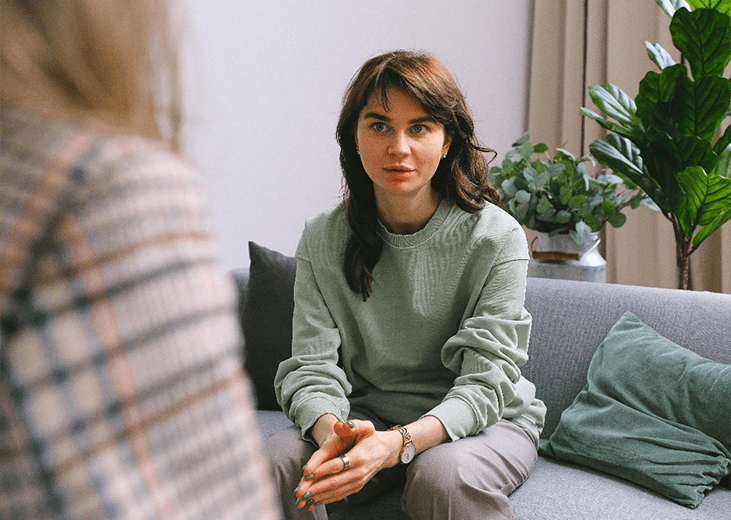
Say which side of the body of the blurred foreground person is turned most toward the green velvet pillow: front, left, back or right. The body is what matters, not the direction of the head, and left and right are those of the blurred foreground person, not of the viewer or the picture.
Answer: front

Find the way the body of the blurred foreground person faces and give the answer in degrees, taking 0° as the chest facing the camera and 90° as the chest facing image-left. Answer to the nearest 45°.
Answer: approximately 225°

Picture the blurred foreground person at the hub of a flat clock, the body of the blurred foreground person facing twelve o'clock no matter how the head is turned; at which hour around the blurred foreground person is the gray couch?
The gray couch is roughly at 12 o'clock from the blurred foreground person.

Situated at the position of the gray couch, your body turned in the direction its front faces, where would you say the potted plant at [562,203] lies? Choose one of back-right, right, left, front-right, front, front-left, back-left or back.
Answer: back

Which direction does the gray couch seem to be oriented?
toward the camera

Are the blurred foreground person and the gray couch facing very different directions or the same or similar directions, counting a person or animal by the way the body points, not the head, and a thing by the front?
very different directions

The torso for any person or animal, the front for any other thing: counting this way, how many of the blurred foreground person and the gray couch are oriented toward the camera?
1

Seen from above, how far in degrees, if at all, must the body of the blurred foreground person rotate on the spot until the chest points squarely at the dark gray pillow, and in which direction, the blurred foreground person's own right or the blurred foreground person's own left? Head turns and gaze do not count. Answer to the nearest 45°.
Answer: approximately 45° to the blurred foreground person's own left

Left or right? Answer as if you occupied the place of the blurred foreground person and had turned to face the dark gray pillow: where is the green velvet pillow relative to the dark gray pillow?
right

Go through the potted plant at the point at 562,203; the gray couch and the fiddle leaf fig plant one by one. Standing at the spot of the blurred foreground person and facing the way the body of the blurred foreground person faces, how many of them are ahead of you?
3

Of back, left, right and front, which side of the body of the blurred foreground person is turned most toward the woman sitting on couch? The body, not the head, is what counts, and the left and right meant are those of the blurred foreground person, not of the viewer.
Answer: front

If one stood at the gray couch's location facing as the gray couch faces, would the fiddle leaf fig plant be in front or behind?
behind

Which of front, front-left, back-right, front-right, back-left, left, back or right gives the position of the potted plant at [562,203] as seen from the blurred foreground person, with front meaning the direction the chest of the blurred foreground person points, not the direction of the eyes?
front

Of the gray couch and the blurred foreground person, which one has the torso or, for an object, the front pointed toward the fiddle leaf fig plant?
the blurred foreground person
